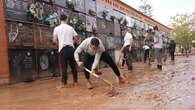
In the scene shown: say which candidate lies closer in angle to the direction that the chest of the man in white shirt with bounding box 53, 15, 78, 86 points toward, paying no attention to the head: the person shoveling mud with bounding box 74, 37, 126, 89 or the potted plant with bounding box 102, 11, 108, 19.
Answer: the potted plant

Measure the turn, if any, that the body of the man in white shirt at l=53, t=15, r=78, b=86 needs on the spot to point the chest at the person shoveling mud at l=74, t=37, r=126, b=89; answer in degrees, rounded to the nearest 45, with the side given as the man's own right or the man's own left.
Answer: approximately 135° to the man's own right

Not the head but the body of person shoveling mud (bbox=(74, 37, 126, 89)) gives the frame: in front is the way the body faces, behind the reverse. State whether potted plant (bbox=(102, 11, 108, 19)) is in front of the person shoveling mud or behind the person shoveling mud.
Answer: behind

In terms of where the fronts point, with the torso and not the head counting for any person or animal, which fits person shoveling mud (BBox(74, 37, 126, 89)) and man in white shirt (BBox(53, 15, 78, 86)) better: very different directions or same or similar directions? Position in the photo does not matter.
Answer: very different directions

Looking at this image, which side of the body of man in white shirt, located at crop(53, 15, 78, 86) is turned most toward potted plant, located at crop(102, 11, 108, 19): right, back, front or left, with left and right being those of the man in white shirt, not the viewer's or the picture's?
front

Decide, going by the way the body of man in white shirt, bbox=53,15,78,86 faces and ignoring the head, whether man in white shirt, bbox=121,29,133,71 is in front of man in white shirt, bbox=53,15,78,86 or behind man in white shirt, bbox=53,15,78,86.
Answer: in front

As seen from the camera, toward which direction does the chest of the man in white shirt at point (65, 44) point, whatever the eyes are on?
away from the camera
